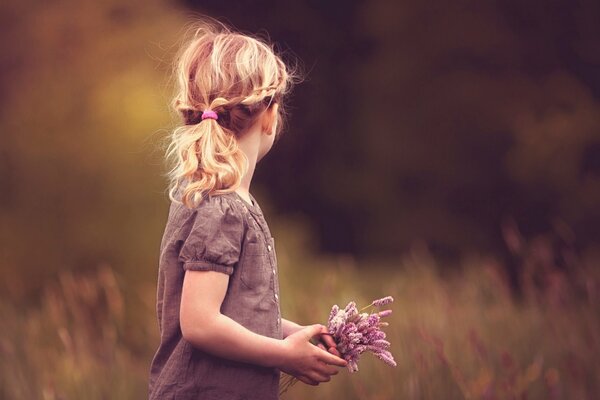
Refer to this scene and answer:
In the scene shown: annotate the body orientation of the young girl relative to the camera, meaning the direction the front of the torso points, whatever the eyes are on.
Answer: to the viewer's right

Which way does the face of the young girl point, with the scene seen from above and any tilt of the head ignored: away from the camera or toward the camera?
away from the camera
